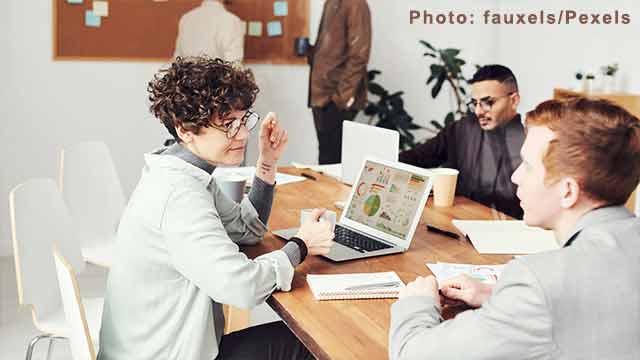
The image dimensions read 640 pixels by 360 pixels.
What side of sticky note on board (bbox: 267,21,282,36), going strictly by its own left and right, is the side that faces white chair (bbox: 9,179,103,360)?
front

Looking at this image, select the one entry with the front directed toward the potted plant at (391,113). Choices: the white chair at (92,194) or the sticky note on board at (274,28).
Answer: the white chair

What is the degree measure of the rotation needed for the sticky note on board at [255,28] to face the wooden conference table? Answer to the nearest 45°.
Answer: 0° — it already faces it

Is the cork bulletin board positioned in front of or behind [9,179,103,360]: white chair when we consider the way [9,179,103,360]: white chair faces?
in front

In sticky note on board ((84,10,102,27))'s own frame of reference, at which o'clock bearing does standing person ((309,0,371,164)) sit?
The standing person is roughly at 9 o'clock from the sticky note on board.

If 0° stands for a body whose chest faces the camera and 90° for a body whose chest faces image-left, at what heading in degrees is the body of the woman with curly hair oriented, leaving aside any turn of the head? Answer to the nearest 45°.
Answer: approximately 270°

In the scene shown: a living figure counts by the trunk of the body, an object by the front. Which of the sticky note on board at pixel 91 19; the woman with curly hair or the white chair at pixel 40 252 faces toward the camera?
the sticky note on board

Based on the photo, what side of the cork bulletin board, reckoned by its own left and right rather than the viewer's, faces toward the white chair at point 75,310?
front

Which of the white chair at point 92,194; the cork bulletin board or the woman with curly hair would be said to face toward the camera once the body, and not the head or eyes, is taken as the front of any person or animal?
the cork bulletin board

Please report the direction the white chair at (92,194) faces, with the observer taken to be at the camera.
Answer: facing away from the viewer and to the right of the viewer

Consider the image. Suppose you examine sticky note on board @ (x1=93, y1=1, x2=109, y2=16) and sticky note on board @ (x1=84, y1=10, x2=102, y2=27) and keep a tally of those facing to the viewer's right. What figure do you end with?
0

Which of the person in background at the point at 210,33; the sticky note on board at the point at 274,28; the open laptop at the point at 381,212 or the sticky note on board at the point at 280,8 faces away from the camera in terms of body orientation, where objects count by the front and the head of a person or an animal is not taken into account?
the person in background

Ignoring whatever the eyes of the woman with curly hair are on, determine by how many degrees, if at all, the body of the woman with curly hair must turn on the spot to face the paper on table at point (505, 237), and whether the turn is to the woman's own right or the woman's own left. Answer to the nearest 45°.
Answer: approximately 45° to the woman's own left

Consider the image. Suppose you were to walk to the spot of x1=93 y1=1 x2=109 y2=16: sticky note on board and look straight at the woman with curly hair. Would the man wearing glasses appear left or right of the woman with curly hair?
left

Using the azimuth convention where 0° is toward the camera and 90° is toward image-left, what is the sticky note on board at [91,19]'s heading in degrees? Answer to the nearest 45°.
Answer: approximately 0°

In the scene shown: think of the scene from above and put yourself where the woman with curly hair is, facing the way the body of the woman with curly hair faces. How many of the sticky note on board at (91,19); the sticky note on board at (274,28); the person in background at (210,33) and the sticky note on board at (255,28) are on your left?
4
